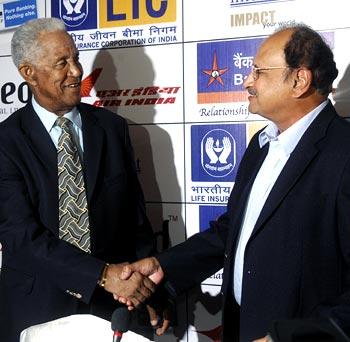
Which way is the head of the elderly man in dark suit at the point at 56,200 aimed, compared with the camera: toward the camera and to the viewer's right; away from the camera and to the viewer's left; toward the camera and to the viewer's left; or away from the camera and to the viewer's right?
toward the camera and to the viewer's right

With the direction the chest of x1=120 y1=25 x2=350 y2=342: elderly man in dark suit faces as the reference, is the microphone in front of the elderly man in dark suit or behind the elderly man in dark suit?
in front

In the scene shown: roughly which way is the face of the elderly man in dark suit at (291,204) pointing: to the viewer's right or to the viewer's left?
to the viewer's left

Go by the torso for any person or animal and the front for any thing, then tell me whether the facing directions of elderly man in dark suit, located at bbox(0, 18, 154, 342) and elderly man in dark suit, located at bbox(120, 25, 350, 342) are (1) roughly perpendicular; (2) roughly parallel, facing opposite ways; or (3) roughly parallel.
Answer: roughly perpendicular

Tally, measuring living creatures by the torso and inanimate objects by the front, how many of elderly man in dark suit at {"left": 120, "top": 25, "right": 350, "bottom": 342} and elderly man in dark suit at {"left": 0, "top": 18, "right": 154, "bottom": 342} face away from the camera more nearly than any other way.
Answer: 0

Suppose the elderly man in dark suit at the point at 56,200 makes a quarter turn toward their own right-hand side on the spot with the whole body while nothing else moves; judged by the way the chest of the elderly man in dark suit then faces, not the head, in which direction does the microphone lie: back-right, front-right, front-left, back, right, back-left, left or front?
front-left

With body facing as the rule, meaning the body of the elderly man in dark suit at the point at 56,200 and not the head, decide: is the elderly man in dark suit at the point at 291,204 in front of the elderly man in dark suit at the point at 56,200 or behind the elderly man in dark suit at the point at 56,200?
in front
